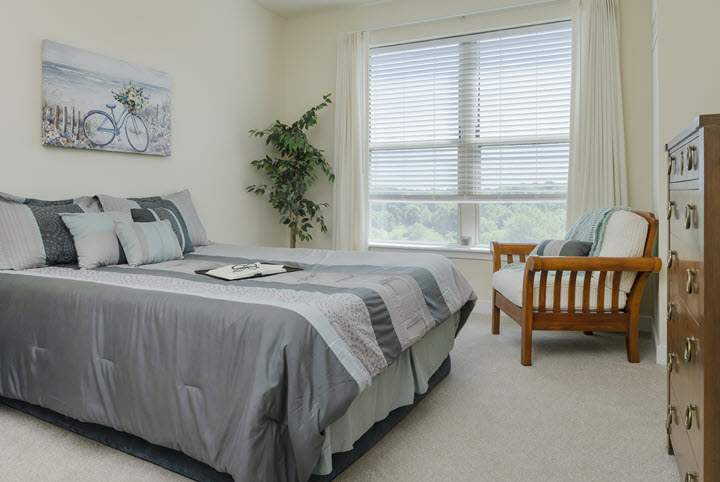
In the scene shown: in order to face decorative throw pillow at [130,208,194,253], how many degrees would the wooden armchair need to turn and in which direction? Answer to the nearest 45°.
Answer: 0° — it already faces it

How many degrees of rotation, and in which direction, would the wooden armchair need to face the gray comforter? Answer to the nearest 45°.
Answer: approximately 45° to its left

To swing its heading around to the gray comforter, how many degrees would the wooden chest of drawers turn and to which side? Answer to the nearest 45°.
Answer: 0° — it already faces it

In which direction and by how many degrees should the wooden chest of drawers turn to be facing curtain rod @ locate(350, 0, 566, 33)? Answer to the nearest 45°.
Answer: approximately 45° to its right

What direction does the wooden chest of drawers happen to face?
to the viewer's left

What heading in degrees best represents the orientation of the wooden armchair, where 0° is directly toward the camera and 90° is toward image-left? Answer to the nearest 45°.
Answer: approximately 90°

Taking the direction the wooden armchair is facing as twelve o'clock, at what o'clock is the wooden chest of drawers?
The wooden chest of drawers is roughly at 9 o'clock from the wooden armchair.
